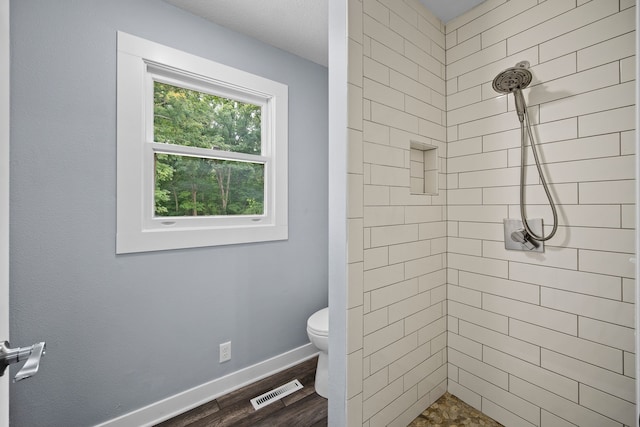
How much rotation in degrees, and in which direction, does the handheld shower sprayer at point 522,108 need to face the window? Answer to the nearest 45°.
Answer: approximately 45° to its right

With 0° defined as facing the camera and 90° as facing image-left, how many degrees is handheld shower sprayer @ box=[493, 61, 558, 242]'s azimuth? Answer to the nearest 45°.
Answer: approximately 45°

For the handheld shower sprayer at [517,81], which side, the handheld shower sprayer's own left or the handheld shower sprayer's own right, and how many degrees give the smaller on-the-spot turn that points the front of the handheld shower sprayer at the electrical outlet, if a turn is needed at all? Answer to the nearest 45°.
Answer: approximately 45° to the handheld shower sprayer's own right
